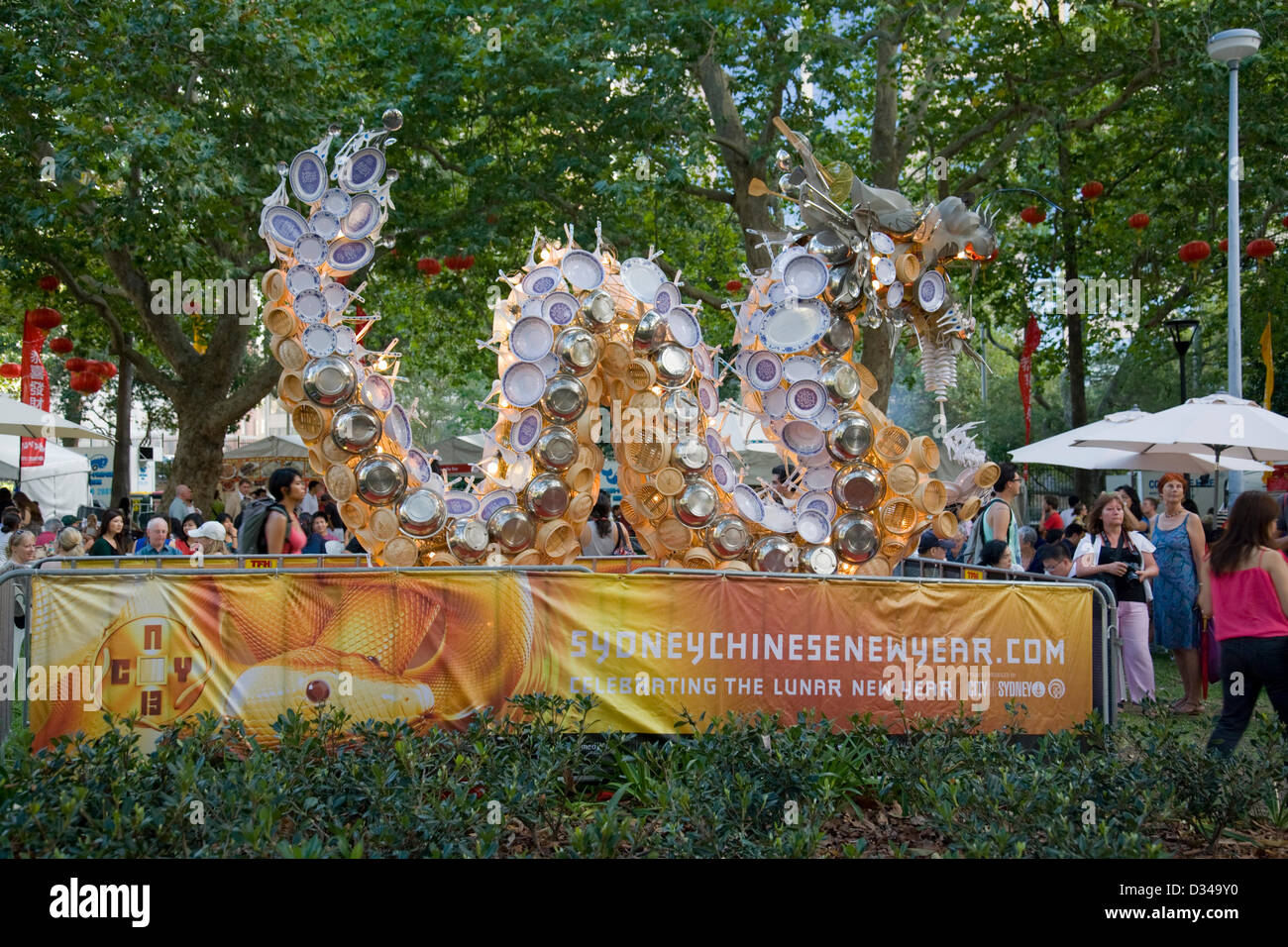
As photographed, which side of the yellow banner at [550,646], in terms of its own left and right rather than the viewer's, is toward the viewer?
front

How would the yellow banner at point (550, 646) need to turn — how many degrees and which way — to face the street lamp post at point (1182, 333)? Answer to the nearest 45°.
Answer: approximately 135° to its left

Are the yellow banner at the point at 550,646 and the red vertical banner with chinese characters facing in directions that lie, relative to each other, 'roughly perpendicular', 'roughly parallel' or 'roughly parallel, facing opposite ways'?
roughly parallel

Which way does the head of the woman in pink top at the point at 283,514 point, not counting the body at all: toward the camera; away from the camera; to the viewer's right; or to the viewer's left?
to the viewer's right

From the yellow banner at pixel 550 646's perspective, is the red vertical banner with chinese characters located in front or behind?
behind

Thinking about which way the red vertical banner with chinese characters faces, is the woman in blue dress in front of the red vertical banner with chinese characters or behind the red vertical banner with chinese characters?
in front

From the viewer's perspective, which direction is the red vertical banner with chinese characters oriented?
toward the camera
